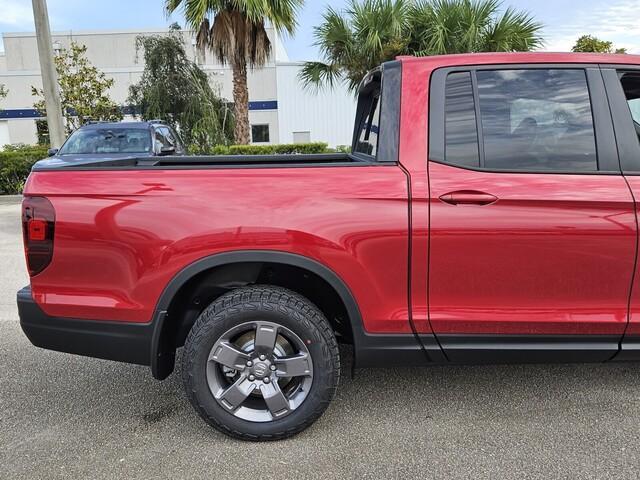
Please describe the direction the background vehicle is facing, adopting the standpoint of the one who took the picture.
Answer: facing the viewer and to the left of the viewer

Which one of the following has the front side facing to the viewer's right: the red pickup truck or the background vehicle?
the red pickup truck

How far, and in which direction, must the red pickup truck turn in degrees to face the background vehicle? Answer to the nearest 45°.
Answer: approximately 135° to its left

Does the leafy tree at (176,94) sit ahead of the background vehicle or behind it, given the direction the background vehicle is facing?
behind

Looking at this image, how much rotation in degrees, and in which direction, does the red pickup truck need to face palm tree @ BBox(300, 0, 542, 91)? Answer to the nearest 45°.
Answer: approximately 90° to its left

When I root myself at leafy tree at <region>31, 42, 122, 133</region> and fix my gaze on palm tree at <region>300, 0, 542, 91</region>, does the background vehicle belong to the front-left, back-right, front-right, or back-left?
front-right

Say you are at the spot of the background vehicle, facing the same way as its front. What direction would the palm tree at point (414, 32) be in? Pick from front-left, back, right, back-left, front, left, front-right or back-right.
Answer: back-left

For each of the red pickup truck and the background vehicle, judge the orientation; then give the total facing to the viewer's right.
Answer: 1

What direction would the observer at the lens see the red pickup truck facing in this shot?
facing to the right of the viewer

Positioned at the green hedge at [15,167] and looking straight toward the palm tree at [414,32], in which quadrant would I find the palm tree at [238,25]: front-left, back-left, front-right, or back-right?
front-left
